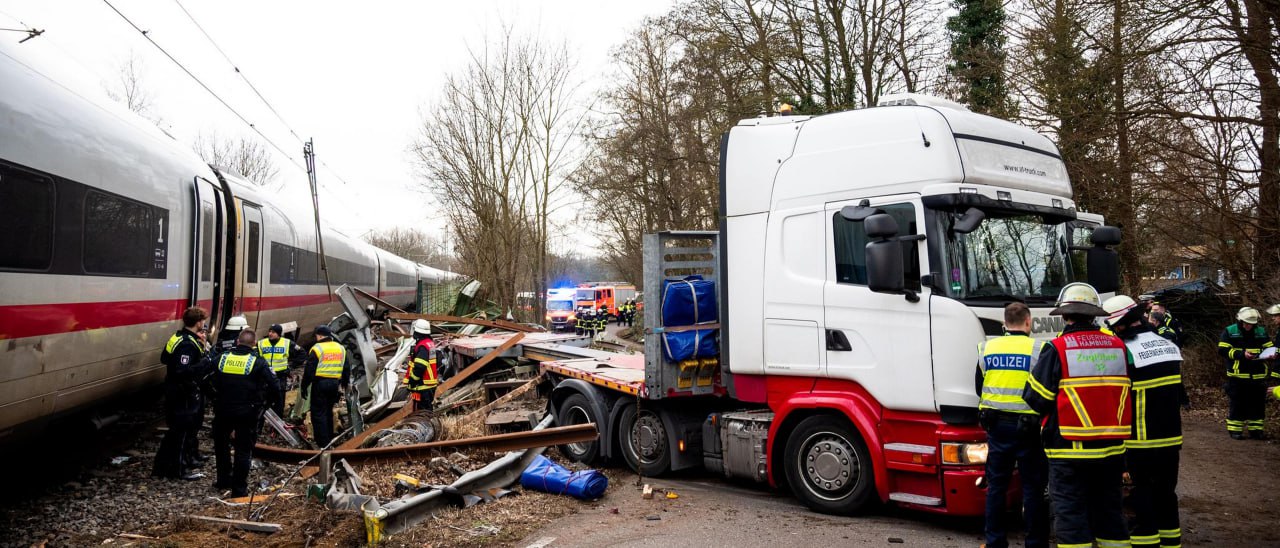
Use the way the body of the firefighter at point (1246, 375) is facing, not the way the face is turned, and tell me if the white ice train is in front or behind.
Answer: in front

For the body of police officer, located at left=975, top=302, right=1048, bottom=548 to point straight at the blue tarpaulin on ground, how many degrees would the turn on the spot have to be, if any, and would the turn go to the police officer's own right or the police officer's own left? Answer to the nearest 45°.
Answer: approximately 90° to the police officer's own left

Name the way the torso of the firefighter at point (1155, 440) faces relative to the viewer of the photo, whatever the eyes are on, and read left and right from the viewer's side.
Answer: facing away from the viewer and to the left of the viewer

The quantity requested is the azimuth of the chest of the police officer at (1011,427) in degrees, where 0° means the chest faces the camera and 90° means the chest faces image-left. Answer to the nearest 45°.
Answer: approximately 180°

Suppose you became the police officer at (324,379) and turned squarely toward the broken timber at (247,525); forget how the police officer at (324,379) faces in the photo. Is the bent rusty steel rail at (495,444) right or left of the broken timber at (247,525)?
left

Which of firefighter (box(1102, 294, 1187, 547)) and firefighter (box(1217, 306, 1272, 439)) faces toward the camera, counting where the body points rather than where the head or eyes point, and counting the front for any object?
firefighter (box(1217, 306, 1272, 439))

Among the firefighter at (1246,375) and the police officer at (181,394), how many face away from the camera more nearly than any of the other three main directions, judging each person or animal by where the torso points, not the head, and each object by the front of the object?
0

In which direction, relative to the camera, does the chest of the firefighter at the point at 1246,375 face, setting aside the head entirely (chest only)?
toward the camera

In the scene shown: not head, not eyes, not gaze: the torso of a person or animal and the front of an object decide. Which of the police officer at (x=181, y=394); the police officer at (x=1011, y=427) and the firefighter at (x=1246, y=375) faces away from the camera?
the police officer at (x=1011, y=427)

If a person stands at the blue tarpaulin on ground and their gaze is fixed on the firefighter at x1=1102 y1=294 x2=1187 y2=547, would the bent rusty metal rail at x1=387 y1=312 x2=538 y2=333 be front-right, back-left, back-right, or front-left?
back-left

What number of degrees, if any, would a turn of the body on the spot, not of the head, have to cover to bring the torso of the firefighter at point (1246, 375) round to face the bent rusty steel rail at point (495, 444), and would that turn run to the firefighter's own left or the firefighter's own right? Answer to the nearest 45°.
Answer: approximately 45° to the firefighter's own right

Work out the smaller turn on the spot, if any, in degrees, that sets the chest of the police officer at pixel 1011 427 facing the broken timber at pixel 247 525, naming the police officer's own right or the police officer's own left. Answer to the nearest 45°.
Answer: approximately 90° to the police officer's own left

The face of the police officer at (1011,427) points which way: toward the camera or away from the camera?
away from the camera

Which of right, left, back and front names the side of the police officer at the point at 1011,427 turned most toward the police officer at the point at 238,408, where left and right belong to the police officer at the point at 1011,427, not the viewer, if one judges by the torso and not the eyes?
left

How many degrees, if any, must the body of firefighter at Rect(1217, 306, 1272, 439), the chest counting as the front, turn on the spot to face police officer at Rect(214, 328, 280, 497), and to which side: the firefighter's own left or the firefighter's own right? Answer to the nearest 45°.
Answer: approximately 45° to the firefighter's own right

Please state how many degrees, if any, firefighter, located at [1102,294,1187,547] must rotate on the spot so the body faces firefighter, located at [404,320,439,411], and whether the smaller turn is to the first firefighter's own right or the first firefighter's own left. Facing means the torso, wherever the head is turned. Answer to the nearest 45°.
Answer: approximately 45° to the first firefighter's own left
